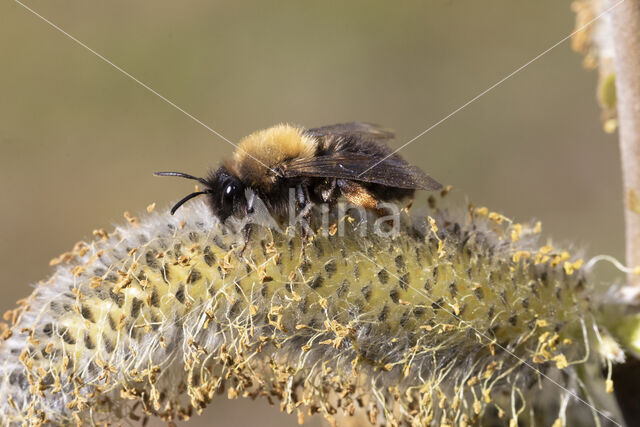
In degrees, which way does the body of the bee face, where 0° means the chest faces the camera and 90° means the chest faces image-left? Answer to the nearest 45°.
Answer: approximately 90°
